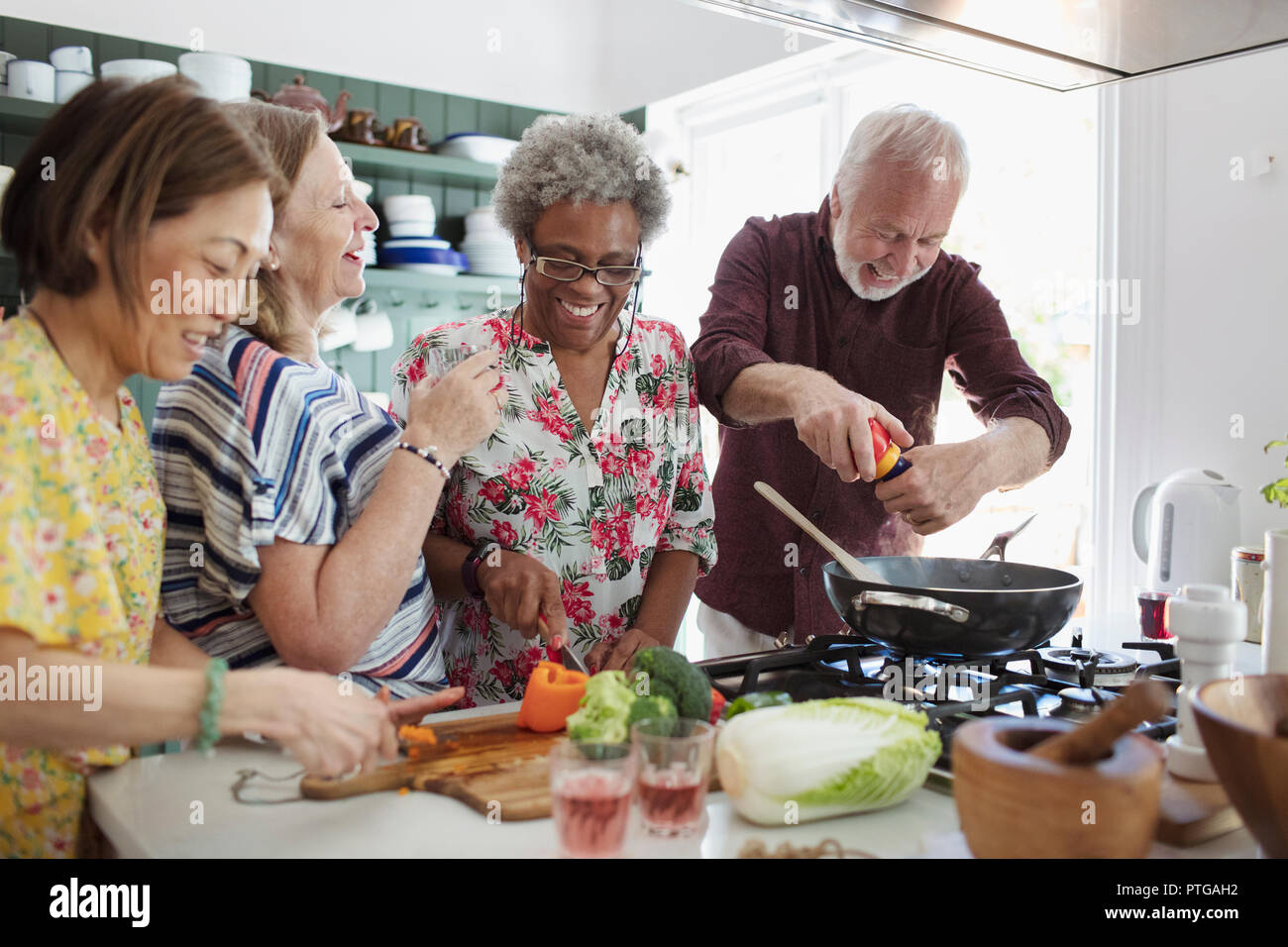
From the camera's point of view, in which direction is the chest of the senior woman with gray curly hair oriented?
toward the camera

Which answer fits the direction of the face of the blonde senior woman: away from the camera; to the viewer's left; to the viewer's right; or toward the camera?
to the viewer's right

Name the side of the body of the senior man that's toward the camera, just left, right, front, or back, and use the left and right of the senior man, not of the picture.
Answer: front

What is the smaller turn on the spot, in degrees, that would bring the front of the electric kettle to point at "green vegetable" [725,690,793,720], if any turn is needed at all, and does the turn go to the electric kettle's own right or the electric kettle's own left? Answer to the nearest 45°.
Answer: approximately 90° to the electric kettle's own right

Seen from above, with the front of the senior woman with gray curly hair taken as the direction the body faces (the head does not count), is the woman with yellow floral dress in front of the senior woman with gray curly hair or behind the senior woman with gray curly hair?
in front

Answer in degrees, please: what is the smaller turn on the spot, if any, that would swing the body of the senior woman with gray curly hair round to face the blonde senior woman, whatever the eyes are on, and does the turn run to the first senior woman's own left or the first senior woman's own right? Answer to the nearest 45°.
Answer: approximately 45° to the first senior woman's own right

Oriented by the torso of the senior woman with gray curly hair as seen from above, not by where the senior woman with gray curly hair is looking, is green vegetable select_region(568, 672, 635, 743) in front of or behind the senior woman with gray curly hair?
in front

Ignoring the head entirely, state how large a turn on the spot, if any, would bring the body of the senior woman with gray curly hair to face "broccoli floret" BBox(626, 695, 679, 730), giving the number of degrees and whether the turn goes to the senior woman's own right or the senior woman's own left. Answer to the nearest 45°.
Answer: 0° — they already face it

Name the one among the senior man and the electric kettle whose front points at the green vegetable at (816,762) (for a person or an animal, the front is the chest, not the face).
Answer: the senior man

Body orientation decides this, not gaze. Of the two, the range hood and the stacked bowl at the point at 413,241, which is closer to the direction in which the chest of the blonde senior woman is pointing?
the range hood

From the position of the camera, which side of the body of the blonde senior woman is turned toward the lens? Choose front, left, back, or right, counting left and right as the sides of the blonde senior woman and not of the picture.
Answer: right

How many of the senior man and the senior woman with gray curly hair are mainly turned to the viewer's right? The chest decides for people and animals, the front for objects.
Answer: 0
